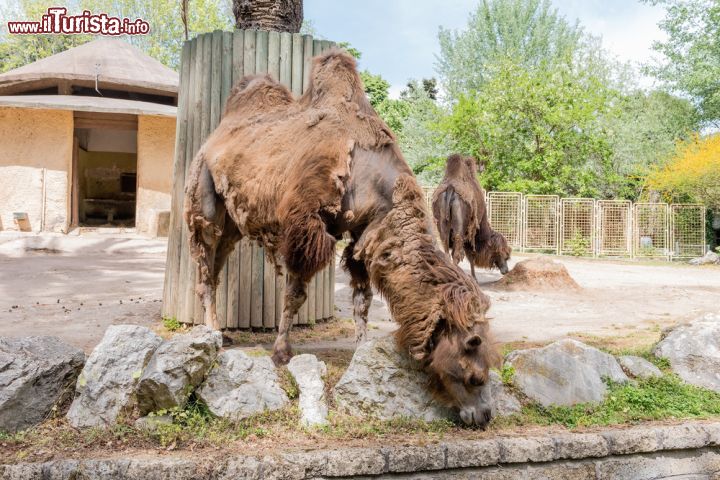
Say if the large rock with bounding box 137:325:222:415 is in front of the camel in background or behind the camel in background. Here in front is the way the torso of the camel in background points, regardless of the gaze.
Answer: behind

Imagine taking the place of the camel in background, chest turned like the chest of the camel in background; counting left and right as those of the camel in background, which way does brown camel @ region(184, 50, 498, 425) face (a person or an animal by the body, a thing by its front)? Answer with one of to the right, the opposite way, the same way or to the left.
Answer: to the right

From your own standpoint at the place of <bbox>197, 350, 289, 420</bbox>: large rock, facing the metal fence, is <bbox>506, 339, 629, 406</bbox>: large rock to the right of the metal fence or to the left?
right

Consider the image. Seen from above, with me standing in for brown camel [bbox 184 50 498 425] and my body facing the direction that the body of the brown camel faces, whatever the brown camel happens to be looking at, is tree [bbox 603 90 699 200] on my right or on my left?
on my left

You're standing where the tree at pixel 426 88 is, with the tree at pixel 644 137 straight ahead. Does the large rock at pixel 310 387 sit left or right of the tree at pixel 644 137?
right

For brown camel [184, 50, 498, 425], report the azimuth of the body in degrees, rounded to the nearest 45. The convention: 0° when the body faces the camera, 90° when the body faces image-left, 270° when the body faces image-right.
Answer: approximately 315°
